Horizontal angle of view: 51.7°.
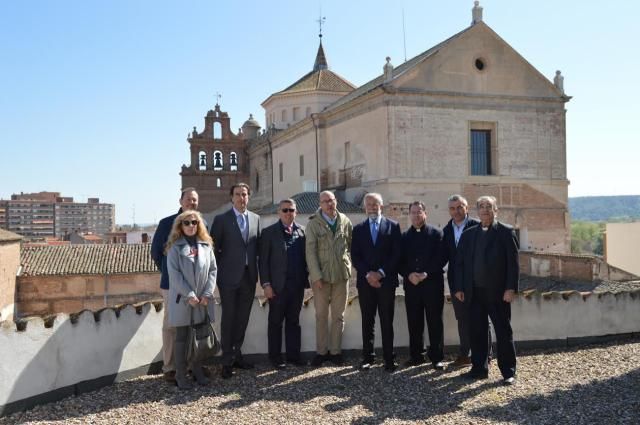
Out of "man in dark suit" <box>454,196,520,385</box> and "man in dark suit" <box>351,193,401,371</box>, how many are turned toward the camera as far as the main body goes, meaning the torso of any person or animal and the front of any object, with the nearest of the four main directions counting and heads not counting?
2

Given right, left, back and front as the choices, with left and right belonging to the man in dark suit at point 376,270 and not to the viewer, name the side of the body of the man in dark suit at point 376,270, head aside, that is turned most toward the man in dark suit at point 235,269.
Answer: right

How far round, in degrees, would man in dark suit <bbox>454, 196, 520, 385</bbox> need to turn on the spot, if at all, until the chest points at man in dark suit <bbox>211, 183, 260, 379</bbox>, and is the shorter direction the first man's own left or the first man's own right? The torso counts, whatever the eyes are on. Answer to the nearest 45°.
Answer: approximately 90° to the first man's own right

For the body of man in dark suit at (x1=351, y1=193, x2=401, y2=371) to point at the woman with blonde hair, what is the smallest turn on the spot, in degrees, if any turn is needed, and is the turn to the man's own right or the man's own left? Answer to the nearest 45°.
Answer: approximately 45° to the man's own right

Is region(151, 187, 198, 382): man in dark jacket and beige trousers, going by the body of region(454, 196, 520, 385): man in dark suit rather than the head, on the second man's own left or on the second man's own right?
on the second man's own right

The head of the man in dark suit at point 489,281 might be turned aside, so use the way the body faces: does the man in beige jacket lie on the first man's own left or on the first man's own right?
on the first man's own right
